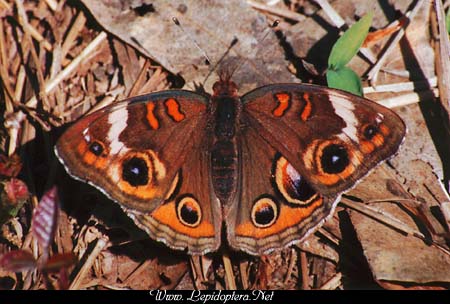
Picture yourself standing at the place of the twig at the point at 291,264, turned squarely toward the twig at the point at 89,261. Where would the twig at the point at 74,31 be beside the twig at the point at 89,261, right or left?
right

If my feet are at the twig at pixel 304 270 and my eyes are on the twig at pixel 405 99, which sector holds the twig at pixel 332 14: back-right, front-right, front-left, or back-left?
front-left

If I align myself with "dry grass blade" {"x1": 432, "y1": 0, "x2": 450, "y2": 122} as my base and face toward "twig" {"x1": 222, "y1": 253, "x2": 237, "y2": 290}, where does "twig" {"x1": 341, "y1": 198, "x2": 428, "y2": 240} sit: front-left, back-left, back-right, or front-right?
front-left

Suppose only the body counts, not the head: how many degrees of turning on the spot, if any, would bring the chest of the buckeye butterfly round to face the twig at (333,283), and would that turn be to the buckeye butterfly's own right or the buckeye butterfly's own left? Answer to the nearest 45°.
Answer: approximately 90° to the buckeye butterfly's own right

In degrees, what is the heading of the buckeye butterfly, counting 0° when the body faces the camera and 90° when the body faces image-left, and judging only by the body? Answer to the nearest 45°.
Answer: approximately 180°

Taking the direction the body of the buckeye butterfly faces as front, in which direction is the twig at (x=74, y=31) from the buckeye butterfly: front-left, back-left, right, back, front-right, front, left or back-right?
front-left

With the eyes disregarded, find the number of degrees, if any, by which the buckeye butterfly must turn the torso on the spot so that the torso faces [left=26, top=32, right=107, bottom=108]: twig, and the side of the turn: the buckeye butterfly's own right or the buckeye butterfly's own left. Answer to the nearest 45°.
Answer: approximately 45° to the buckeye butterfly's own left

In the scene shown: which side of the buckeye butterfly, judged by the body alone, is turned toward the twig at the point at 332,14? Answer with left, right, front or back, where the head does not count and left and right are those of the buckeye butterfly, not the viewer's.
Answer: front

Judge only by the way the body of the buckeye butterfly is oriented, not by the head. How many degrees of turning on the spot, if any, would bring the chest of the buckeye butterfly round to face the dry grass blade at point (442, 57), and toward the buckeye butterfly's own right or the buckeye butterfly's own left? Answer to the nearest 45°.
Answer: approximately 45° to the buckeye butterfly's own right

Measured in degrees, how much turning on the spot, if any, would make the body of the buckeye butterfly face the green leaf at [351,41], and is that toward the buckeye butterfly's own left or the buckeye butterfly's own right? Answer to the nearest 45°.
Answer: approximately 45° to the buckeye butterfly's own right
